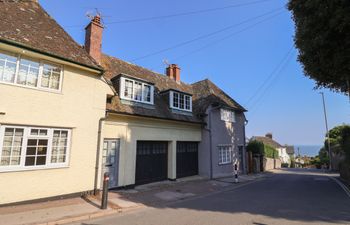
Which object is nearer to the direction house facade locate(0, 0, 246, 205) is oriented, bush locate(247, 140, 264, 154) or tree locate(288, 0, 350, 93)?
the tree

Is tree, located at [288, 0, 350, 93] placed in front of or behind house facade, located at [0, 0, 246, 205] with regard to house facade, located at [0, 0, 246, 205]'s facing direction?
in front

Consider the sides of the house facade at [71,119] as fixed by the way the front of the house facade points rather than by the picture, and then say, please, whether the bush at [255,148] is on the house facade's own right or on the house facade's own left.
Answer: on the house facade's own left

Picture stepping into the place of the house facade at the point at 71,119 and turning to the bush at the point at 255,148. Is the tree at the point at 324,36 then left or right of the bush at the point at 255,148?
right

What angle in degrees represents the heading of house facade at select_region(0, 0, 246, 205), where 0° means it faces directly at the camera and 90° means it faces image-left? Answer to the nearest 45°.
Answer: approximately 315°
